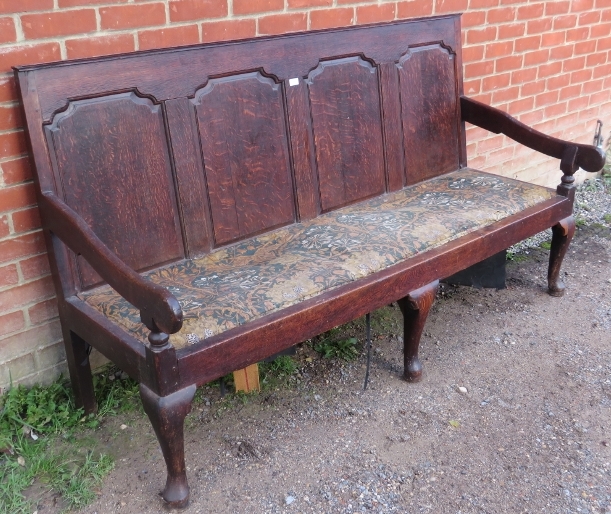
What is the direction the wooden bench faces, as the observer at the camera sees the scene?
facing the viewer and to the right of the viewer
